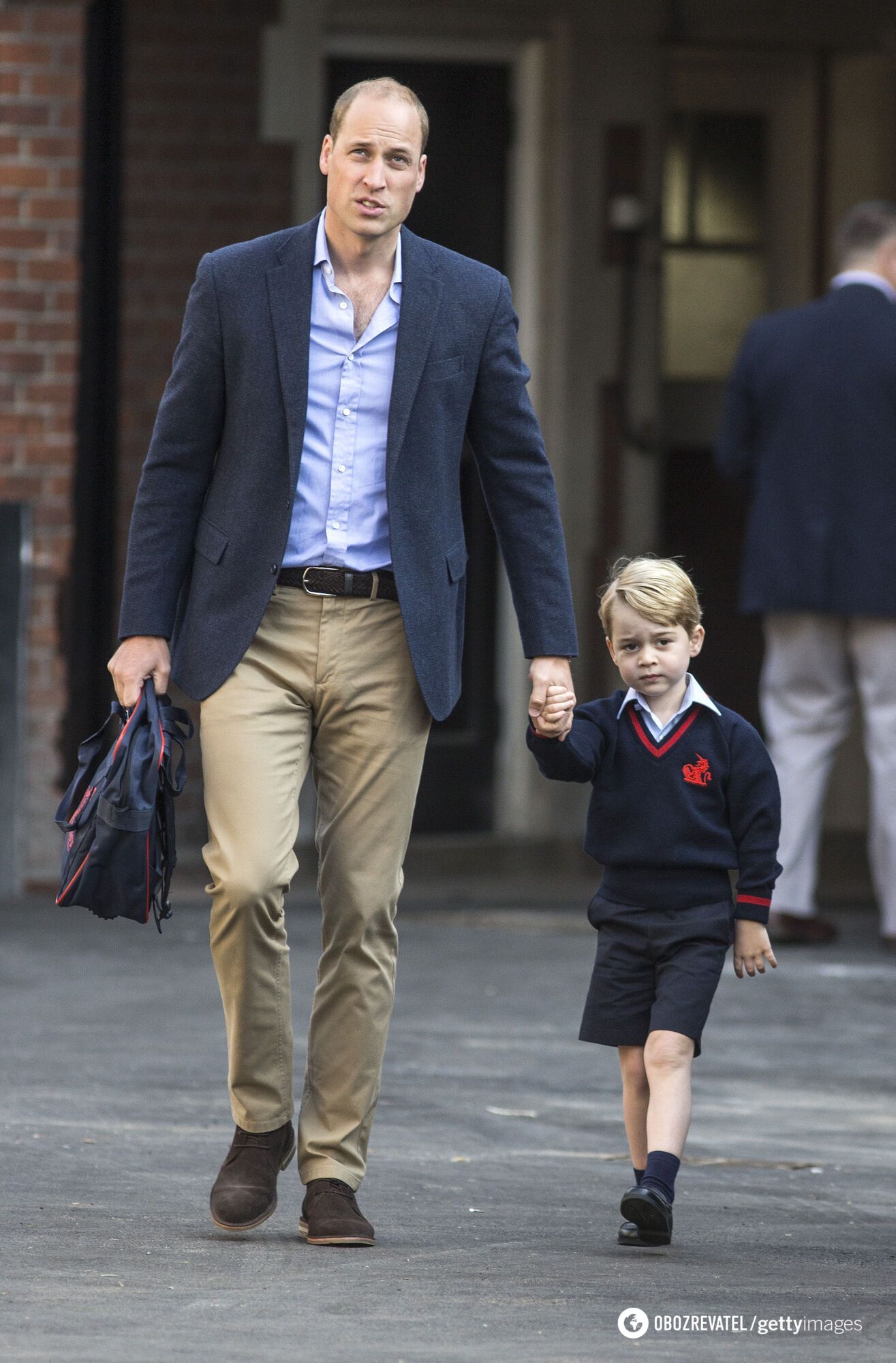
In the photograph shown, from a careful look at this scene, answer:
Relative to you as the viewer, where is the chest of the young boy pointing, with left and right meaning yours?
facing the viewer

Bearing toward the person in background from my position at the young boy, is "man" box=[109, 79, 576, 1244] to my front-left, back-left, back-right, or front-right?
back-left

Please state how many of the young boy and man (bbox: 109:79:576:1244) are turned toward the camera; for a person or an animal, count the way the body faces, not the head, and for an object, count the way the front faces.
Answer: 2

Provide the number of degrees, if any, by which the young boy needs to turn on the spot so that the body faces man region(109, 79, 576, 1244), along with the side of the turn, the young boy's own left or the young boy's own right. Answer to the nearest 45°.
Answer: approximately 90° to the young boy's own right

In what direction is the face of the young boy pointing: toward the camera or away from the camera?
toward the camera

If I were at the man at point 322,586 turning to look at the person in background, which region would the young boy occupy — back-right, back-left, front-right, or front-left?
front-right

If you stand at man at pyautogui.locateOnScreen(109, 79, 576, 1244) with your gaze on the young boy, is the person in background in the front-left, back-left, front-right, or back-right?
front-left

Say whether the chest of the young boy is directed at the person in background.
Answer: no

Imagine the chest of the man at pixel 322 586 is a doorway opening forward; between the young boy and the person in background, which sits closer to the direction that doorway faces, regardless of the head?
the young boy

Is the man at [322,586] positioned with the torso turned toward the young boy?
no

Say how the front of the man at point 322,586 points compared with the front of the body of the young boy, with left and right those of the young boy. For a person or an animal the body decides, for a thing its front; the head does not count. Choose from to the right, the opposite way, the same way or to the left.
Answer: the same way

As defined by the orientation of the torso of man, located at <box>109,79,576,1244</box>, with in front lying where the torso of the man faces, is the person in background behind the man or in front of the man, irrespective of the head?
behind
